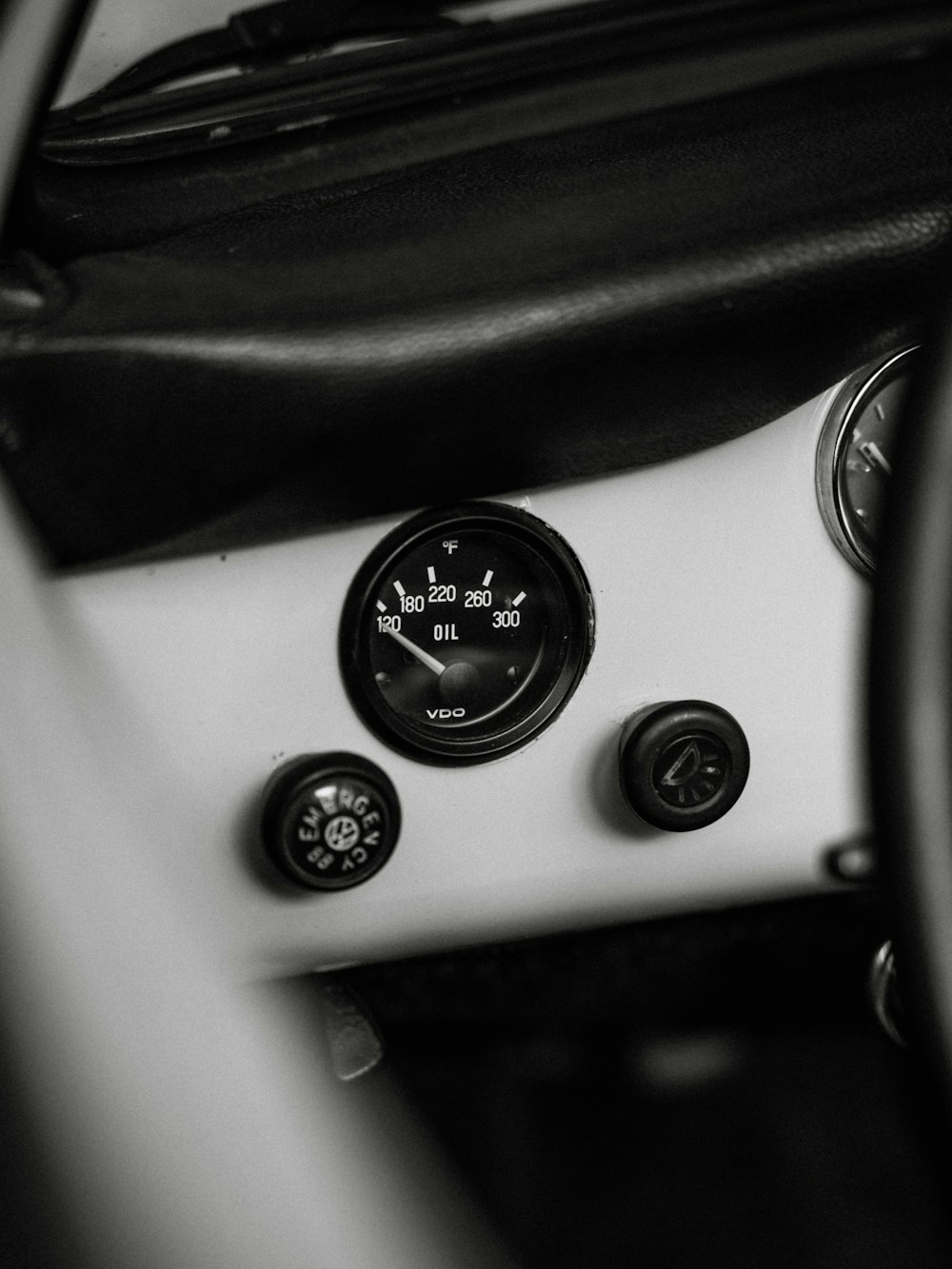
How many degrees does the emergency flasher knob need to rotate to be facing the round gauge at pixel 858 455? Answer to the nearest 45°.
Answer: approximately 90° to its left

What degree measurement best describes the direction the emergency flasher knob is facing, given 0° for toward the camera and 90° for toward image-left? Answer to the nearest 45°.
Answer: approximately 0°
